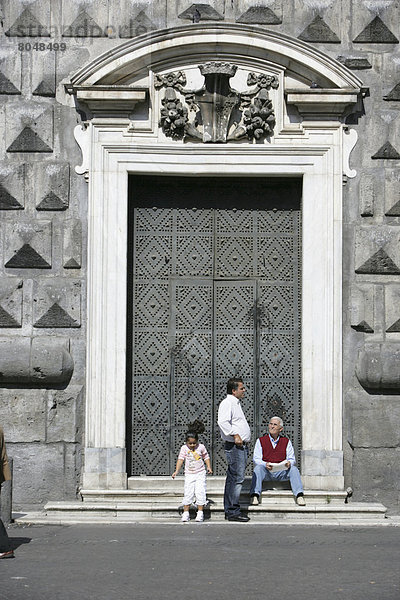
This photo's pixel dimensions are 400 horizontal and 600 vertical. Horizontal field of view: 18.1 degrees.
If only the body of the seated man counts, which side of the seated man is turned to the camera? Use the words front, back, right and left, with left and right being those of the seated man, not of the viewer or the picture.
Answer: front

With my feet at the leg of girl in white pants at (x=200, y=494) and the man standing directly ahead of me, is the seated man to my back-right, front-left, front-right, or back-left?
front-left

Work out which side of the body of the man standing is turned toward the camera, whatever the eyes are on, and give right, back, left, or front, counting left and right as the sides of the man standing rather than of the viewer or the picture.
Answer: right

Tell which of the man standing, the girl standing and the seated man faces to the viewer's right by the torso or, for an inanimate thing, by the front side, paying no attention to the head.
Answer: the man standing

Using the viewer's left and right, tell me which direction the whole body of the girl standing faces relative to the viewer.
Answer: facing the viewer

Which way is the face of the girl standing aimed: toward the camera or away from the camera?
toward the camera

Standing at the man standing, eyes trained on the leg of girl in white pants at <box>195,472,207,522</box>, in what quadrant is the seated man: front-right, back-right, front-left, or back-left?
back-right

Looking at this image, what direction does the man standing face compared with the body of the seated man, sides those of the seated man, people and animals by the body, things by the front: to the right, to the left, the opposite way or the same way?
to the left

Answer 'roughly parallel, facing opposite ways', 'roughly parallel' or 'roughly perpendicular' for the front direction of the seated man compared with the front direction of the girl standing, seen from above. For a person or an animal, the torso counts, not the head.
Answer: roughly parallel
